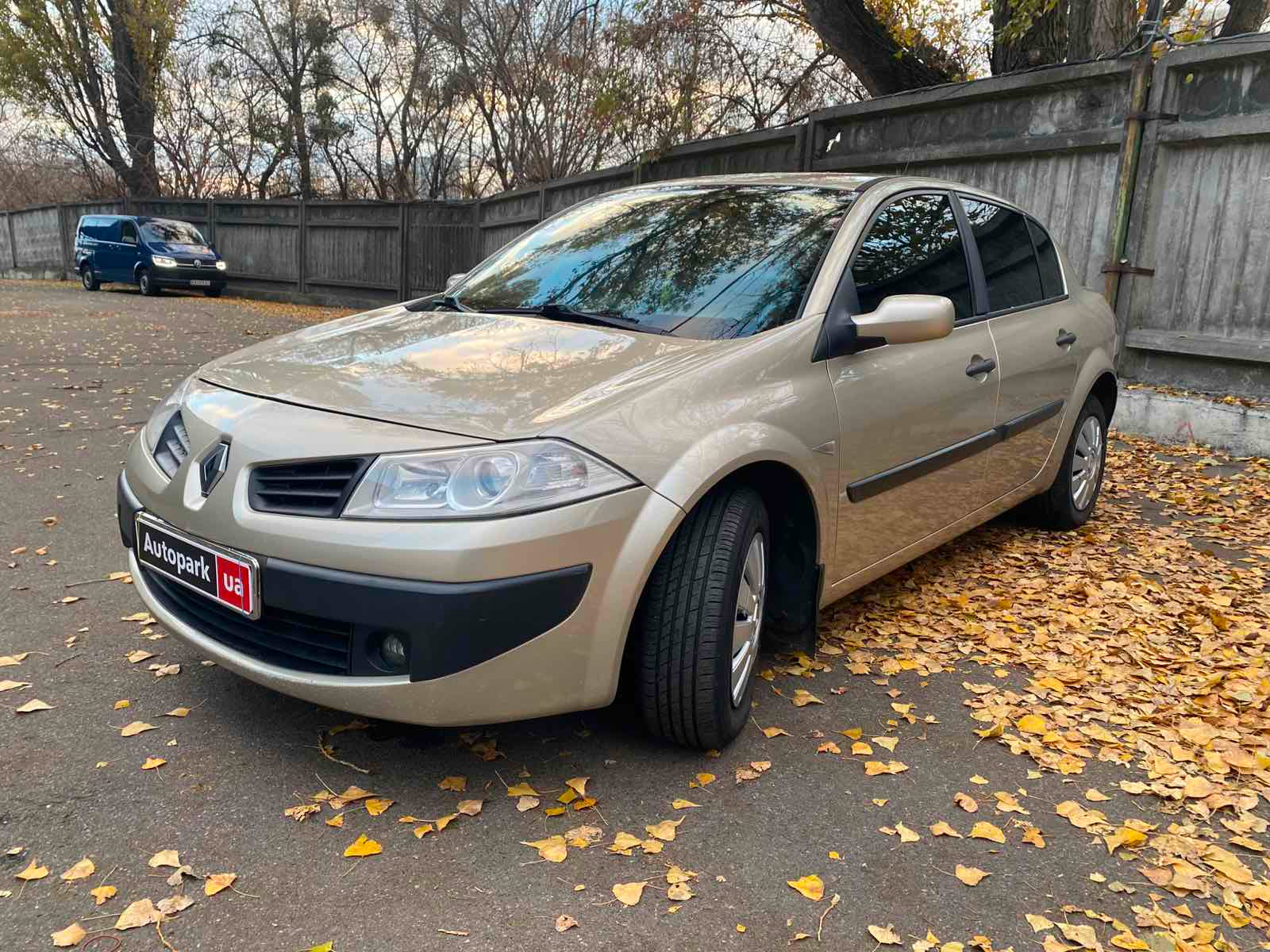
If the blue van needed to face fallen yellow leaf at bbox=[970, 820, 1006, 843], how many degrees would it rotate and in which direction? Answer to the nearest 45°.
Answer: approximately 45° to its right

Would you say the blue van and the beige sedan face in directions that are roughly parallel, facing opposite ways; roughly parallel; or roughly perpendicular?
roughly perpendicular

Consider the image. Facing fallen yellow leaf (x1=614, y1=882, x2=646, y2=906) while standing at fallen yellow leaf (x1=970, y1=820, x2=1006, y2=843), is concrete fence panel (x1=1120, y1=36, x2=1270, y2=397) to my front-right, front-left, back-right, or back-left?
back-right

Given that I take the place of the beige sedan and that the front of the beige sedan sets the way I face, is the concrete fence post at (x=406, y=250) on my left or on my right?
on my right

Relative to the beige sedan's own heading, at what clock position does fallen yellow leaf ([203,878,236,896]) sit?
The fallen yellow leaf is roughly at 12 o'clock from the beige sedan.

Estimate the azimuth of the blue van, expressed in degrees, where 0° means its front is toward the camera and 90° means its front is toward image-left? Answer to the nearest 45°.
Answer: approximately 315°

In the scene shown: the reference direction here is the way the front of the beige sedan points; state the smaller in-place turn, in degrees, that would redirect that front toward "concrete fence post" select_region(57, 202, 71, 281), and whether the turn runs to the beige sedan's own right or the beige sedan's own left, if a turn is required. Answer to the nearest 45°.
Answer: approximately 90° to the beige sedan's own right

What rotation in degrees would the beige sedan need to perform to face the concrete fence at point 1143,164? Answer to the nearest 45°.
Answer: approximately 180°
